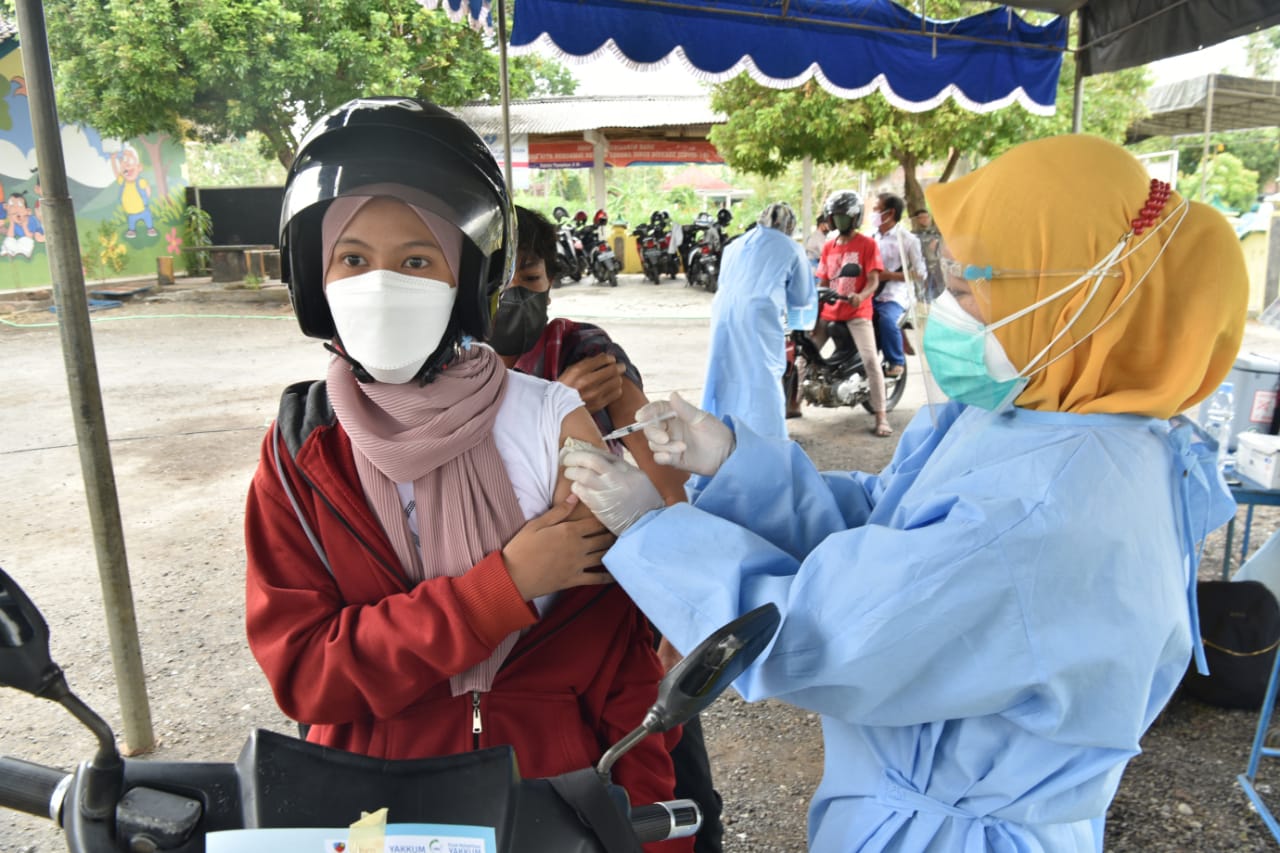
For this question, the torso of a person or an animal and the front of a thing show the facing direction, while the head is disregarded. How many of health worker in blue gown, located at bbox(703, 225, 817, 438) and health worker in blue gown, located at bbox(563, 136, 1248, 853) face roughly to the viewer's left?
1

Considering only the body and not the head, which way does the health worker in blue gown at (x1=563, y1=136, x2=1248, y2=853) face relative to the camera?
to the viewer's left

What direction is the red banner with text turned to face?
toward the camera

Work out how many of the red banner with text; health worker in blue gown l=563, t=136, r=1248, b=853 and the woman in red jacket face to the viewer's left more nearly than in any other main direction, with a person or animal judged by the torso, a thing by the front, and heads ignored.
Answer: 1

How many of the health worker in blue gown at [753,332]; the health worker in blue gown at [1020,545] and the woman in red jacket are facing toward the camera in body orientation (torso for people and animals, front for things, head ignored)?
1

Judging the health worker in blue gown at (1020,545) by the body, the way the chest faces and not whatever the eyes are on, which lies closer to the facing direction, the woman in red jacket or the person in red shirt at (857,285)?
the woman in red jacket

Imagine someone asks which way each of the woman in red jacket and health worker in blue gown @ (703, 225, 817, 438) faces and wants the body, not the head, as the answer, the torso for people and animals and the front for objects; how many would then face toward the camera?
1

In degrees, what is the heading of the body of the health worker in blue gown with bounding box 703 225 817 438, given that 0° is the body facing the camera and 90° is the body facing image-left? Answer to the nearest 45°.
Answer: approximately 225°

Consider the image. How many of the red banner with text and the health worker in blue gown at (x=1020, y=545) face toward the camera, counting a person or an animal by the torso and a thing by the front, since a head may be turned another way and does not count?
1

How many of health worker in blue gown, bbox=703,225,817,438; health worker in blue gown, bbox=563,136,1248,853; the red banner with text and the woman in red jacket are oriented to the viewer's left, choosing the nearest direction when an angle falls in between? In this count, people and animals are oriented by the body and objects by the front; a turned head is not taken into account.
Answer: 1

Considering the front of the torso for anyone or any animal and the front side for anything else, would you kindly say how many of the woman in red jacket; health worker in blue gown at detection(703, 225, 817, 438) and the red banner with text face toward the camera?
2
